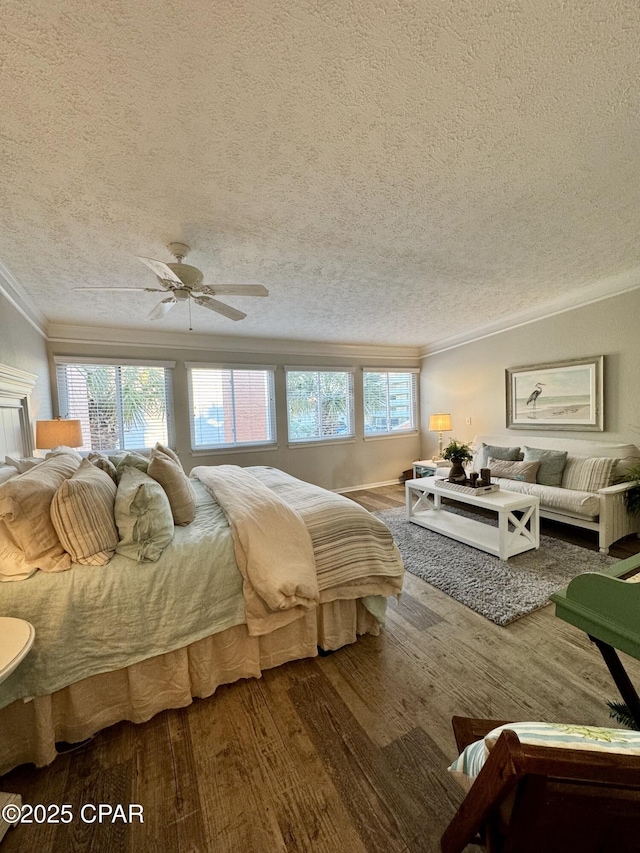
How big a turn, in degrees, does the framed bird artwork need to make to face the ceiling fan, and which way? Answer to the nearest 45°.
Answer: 0° — it already faces it

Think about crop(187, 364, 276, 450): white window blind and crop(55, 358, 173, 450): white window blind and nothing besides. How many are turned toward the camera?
2

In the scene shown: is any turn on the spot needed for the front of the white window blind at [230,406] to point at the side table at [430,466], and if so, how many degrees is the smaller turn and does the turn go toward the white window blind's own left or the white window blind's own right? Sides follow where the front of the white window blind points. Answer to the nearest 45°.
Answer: approximately 90° to the white window blind's own left

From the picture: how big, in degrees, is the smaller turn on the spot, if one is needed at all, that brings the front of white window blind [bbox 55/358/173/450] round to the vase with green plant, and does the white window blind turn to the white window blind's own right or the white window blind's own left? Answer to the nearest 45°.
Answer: approximately 45° to the white window blind's own left

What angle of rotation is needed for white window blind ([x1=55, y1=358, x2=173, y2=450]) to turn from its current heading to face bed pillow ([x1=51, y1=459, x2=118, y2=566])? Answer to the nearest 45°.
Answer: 0° — it already faces it

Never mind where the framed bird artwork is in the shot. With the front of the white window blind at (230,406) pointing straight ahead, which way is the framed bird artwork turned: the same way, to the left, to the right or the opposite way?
to the right

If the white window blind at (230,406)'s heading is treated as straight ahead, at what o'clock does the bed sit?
The bed is roughly at 12 o'clock from the white window blind.

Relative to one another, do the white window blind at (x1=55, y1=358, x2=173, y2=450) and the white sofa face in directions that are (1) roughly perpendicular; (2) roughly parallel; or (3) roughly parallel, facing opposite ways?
roughly perpendicular

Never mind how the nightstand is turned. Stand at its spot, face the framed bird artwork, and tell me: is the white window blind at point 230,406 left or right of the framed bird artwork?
left

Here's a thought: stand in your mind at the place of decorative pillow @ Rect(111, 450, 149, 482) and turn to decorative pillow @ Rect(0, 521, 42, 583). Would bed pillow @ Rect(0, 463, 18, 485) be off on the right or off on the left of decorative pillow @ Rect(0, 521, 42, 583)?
right
